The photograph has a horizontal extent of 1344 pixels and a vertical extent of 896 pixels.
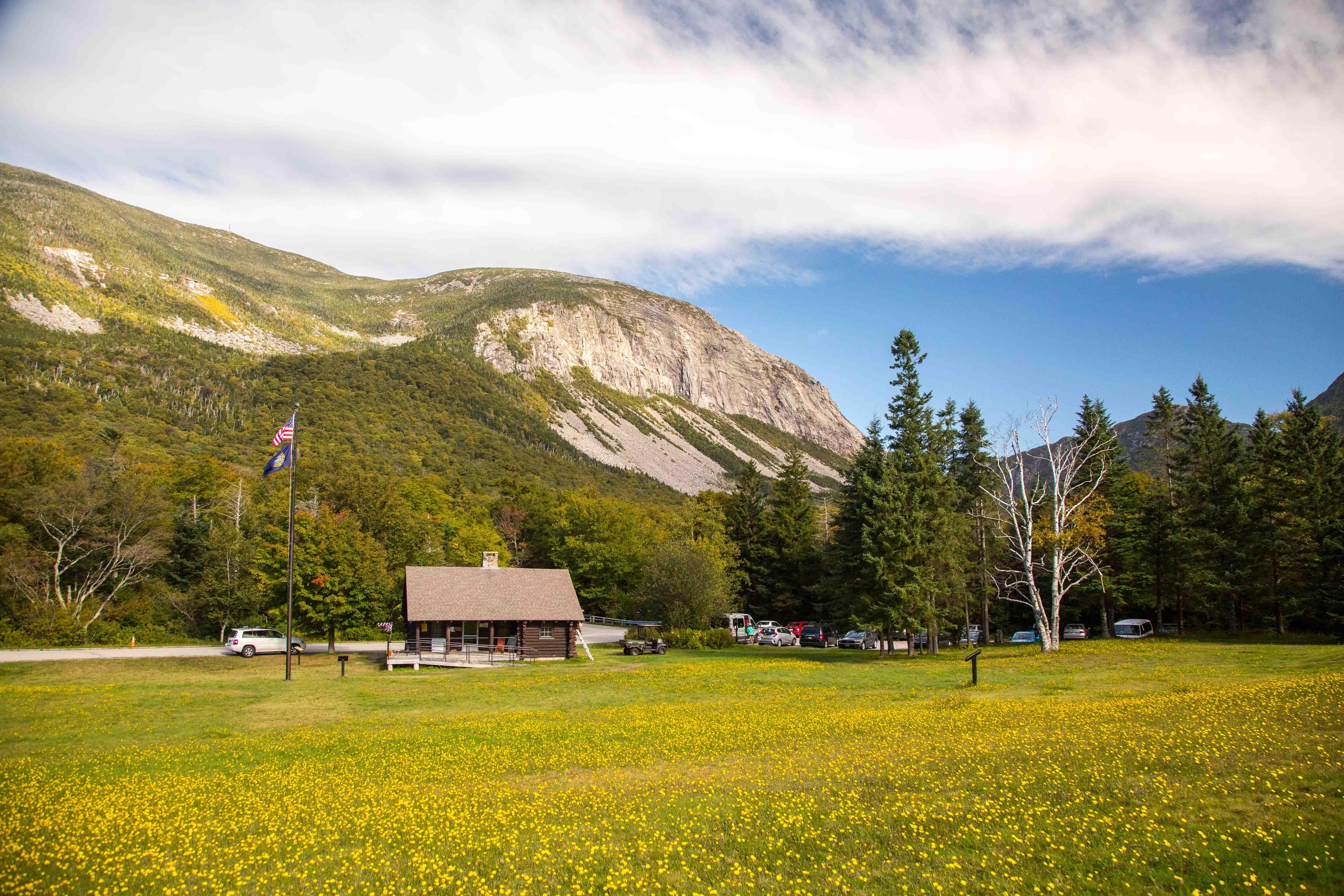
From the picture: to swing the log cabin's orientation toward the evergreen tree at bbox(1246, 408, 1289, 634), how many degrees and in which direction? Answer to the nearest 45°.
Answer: approximately 90° to its left

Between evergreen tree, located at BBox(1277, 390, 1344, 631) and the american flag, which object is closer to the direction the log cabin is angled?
the american flag

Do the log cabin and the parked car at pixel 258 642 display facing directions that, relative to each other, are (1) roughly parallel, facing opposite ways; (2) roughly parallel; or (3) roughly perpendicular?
roughly perpendicular

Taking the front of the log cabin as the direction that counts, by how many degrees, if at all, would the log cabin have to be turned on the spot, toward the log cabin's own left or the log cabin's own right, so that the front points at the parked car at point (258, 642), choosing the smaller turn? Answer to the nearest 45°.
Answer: approximately 90° to the log cabin's own right

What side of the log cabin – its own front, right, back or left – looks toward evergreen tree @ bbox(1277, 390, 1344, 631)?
left

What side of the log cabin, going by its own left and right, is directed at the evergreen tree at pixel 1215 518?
left

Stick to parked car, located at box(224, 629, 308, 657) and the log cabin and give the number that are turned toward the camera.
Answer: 1
